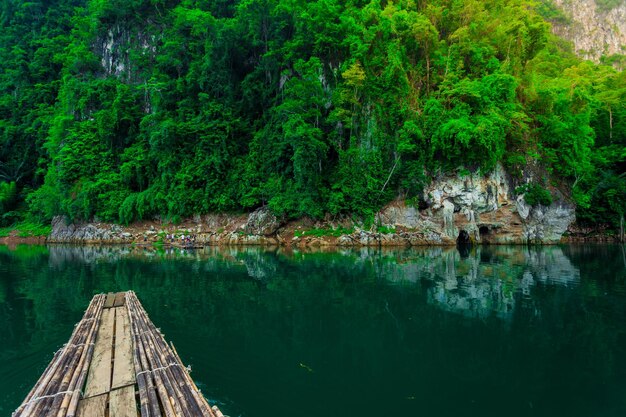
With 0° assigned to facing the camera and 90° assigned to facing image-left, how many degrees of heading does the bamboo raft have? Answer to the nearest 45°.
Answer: approximately 180°

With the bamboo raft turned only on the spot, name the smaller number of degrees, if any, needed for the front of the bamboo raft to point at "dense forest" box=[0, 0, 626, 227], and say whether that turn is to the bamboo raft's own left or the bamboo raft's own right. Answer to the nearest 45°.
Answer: approximately 45° to the bamboo raft's own right

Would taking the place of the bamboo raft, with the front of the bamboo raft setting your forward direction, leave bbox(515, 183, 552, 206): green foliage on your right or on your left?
on your right

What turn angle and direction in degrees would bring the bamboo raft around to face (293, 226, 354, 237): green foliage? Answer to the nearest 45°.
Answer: approximately 45° to its right
